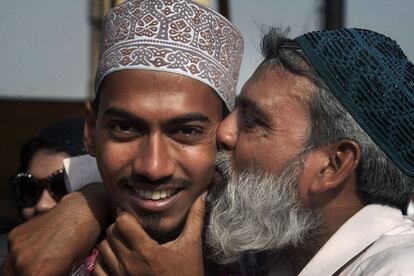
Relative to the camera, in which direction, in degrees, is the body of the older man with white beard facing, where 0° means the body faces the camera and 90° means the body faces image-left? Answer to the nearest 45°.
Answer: approximately 90°

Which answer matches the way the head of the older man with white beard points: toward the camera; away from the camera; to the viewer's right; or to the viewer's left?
to the viewer's left

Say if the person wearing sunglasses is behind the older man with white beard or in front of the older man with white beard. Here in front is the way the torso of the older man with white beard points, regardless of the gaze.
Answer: in front
